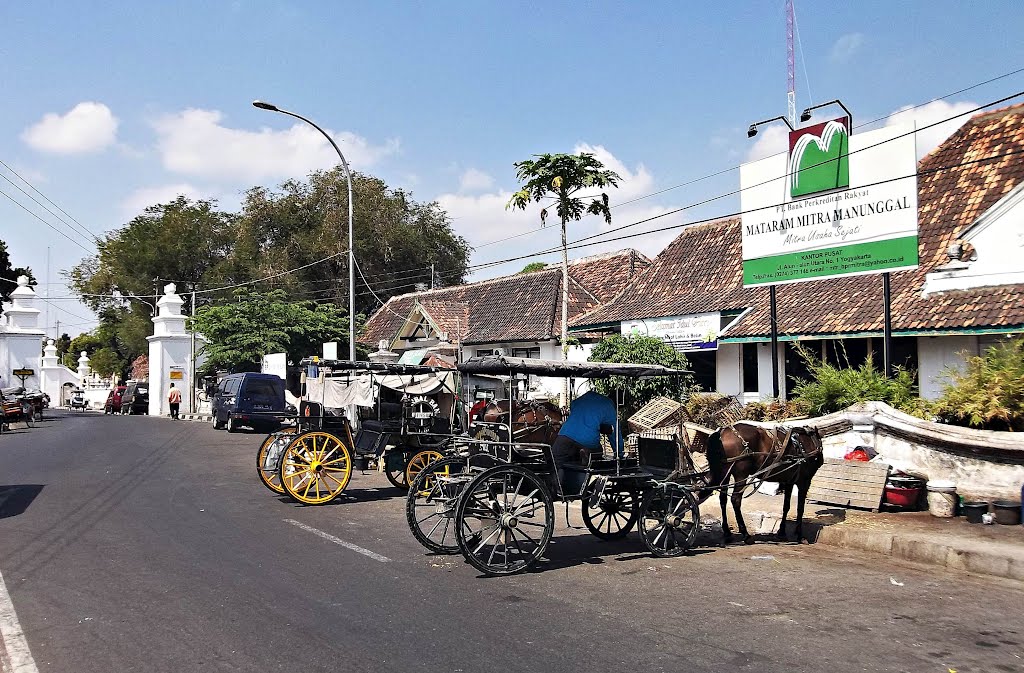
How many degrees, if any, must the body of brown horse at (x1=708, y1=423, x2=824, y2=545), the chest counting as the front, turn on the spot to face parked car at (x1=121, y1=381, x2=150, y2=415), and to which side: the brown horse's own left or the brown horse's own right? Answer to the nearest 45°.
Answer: approximately 135° to the brown horse's own left

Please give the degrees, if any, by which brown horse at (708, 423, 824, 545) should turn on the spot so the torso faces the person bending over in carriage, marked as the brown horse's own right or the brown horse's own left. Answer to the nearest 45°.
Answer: approximately 135° to the brown horse's own right

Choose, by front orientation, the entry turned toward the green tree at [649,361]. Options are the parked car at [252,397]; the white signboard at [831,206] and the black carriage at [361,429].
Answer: the black carriage

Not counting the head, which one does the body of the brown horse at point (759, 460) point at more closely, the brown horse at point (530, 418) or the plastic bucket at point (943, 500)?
the plastic bucket

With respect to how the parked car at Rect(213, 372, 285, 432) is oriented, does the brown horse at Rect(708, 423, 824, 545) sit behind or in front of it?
behind

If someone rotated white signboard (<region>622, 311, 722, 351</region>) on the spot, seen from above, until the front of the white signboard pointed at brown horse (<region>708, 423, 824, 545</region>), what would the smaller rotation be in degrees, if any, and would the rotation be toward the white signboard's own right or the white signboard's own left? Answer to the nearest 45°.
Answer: approximately 45° to the white signboard's own left

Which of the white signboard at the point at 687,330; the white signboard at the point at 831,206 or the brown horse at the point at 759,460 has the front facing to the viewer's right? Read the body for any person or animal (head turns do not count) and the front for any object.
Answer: the brown horse

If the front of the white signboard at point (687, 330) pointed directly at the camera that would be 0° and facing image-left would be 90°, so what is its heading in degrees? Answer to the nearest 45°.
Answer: approximately 45°

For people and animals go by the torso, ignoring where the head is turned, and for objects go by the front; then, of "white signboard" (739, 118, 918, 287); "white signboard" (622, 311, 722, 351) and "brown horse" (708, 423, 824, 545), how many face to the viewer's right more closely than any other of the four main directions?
1

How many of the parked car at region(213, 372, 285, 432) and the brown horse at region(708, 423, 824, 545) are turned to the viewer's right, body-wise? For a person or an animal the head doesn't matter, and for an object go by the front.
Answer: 1

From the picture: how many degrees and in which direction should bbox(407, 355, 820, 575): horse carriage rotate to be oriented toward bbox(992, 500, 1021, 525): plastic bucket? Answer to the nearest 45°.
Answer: approximately 45° to its right

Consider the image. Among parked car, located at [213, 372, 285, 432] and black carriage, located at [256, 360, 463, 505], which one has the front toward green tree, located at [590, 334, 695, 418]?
the black carriage

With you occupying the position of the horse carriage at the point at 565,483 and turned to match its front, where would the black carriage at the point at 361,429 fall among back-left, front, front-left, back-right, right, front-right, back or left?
left

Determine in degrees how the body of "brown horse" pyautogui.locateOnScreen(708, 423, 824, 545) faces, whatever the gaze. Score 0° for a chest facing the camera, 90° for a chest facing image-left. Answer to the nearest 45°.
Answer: approximately 270°
